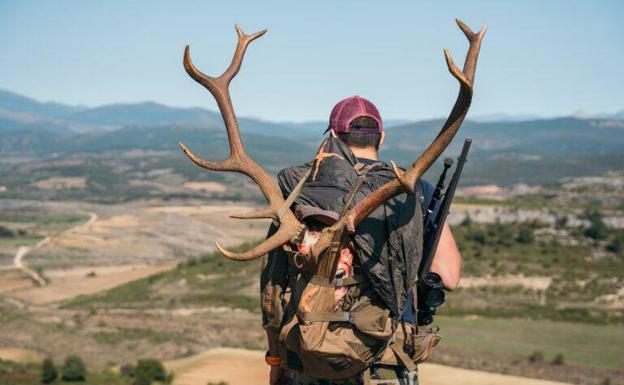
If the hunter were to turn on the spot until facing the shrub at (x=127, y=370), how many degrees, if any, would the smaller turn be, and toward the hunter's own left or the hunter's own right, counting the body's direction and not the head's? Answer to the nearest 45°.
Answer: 0° — they already face it

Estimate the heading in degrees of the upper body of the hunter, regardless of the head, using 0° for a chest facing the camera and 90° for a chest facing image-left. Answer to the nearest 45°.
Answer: approximately 180°

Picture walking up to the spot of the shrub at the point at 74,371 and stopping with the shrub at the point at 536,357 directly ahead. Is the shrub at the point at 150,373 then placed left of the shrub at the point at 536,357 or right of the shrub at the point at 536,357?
right

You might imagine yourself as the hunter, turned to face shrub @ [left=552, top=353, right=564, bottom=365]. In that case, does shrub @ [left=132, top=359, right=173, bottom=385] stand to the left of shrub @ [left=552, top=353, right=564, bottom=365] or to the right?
left

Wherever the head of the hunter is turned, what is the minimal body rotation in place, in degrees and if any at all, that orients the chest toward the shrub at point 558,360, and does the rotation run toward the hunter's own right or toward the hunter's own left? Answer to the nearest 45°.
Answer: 0° — they already face it

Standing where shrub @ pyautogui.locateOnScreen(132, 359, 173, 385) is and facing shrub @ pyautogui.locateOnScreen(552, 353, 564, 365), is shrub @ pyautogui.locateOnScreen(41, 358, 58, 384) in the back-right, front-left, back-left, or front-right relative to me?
back-left
